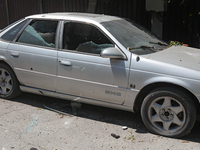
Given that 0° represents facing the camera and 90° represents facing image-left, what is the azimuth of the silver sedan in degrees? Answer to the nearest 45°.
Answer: approximately 315°
